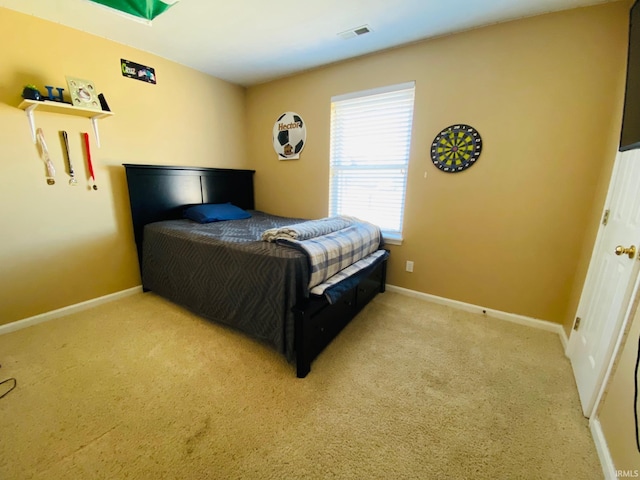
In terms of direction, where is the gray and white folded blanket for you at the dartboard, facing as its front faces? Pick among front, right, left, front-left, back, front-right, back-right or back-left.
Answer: front-right

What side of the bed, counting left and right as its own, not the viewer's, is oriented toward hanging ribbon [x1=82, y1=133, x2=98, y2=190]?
back

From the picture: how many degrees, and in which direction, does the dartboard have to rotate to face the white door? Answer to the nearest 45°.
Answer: approximately 45° to its left

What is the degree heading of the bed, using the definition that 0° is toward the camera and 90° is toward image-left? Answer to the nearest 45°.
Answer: approximately 315°

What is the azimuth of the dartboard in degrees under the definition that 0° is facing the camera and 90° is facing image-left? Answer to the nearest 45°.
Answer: approximately 0°

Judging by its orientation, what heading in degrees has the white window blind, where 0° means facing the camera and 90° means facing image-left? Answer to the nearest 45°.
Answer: approximately 45°

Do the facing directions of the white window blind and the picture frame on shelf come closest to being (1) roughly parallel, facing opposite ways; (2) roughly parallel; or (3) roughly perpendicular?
roughly perpendicular
